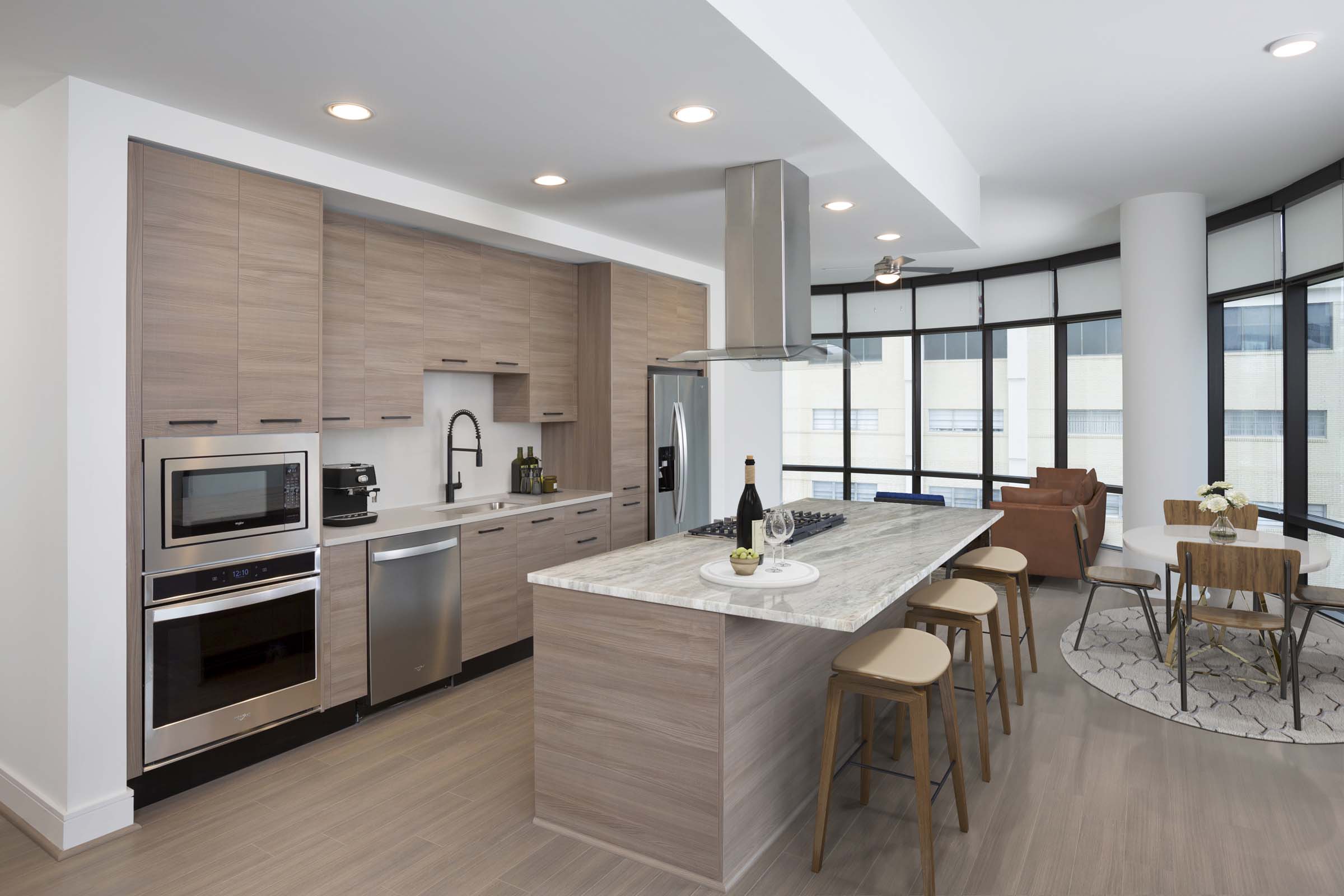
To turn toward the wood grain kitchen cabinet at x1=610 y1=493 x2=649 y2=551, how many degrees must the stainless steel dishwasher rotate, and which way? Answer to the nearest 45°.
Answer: approximately 90° to its left

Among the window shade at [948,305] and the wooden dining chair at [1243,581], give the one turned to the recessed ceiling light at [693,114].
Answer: the window shade

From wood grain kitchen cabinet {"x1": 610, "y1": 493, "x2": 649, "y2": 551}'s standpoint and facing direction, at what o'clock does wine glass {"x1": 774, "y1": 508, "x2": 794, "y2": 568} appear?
The wine glass is roughly at 1 o'clock from the wood grain kitchen cabinet.

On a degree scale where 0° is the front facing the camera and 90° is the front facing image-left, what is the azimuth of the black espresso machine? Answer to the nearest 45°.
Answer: approximately 315°

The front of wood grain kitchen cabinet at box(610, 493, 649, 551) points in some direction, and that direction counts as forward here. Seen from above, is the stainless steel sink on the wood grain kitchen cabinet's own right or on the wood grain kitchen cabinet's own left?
on the wood grain kitchen cabinet's own right

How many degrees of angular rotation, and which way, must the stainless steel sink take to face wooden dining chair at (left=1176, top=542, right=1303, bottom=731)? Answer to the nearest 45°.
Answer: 0° — it already faces it

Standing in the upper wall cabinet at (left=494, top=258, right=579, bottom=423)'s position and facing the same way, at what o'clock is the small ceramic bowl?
The small ceramic bowl is roughly at 1 o'clock from the upper wall cabinet.

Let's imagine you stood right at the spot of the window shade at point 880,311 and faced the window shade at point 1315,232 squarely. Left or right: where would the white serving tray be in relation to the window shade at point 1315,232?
right

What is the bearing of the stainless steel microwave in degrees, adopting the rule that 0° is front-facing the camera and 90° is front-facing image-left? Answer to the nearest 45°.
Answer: approximately 315°

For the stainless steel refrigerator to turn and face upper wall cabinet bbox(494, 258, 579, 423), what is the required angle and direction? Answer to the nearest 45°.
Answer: approximately 90° to its right

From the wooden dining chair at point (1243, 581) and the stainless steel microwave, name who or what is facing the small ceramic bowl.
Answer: the stainless steel microwave
